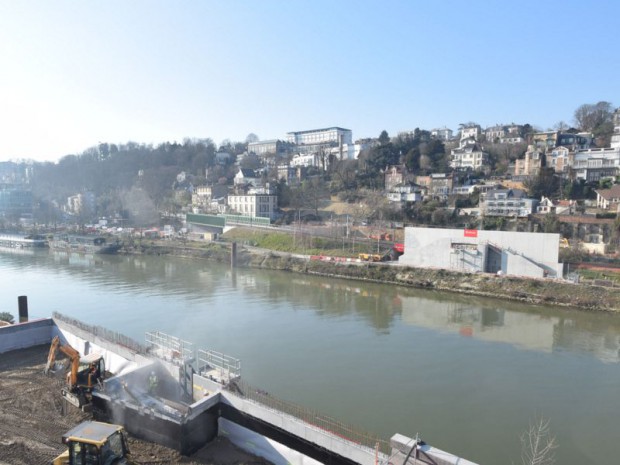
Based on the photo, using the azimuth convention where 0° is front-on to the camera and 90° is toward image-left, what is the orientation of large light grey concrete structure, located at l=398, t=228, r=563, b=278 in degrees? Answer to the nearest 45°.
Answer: approximately 0°

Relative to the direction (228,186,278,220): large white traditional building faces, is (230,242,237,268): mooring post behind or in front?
in front

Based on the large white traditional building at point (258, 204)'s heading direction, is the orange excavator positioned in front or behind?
in front

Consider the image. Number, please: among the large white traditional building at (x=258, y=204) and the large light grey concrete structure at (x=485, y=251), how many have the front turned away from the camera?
0

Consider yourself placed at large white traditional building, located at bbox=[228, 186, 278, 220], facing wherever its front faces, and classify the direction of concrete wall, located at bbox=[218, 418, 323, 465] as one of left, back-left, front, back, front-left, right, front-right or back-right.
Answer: front-left

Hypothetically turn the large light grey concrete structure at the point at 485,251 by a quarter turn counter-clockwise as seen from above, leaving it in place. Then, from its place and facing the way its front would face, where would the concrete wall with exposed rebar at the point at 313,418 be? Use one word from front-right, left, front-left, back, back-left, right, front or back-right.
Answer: right

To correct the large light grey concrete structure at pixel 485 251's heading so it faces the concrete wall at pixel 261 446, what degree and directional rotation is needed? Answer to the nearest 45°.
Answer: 0° — it already faces it

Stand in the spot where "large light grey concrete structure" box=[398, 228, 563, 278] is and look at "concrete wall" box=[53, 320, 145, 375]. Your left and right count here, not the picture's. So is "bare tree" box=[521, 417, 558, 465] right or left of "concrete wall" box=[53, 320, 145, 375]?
left

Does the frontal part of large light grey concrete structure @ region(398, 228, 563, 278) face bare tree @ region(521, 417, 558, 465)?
yes

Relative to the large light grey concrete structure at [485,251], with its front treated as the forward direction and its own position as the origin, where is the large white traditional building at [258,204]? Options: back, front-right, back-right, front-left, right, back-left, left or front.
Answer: back-right

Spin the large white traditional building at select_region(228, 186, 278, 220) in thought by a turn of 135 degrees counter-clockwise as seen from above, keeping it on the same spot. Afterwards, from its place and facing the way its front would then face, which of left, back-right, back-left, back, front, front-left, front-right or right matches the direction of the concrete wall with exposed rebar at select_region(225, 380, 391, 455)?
right

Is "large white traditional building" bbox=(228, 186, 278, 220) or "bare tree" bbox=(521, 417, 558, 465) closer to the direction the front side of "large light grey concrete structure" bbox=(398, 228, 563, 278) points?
the bare tree

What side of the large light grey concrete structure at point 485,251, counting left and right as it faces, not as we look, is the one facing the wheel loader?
front

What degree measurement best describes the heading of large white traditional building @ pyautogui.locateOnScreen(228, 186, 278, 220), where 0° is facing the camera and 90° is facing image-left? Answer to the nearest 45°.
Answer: approximately 45°
